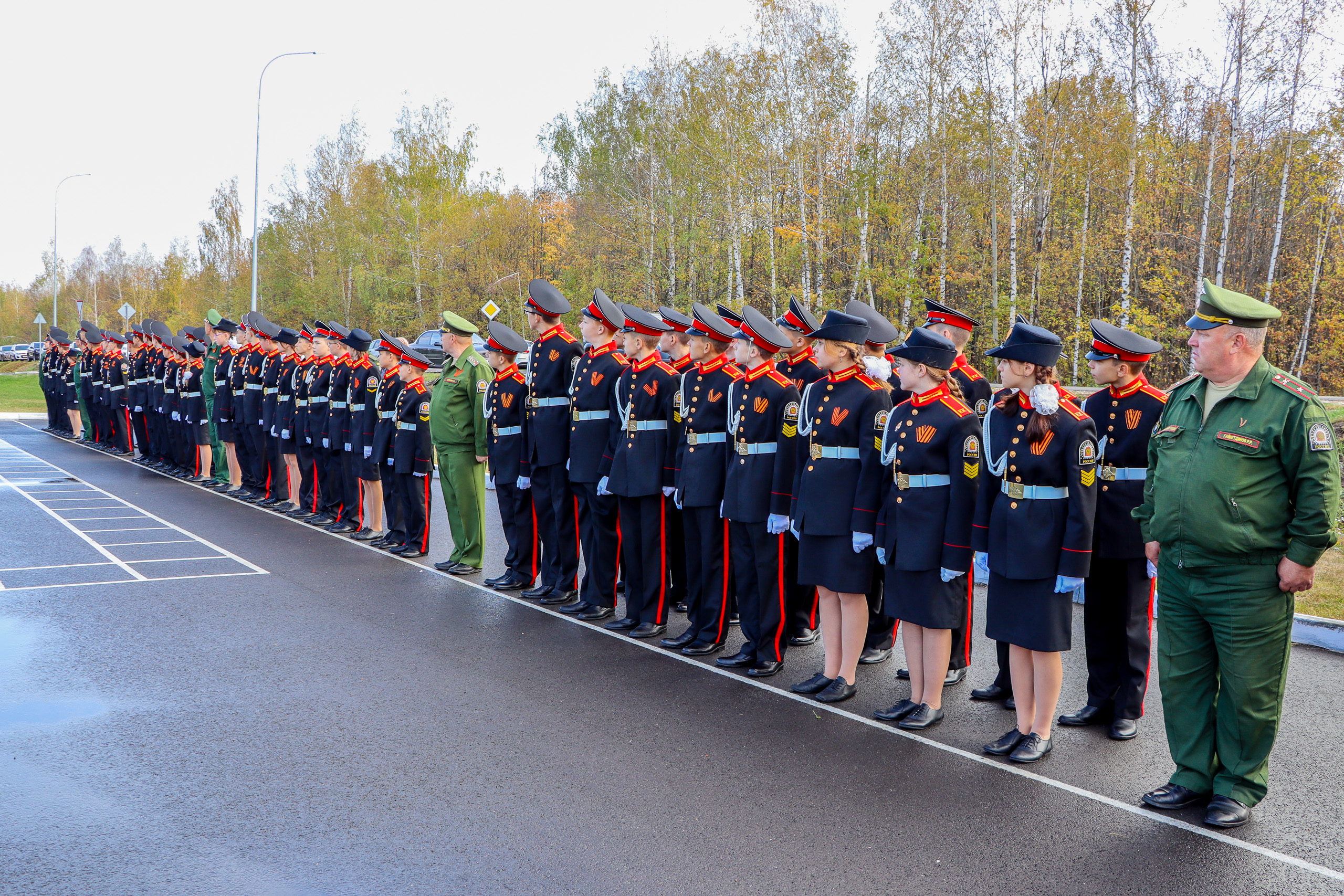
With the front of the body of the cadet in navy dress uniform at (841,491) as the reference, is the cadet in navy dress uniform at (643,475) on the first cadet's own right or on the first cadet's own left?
on the first cadet's own right

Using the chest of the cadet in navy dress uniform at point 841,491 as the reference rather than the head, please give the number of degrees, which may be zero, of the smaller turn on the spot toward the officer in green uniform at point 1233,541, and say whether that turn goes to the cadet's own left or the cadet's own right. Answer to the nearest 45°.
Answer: approximately 90° to the cadet's own left

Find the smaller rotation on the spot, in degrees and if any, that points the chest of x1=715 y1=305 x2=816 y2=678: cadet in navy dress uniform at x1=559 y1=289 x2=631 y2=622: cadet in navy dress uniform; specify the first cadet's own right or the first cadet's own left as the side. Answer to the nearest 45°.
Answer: approximately 90° to the first cadet's own right

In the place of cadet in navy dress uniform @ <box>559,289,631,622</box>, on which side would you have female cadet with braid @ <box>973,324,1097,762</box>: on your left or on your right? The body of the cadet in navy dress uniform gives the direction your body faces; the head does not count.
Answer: on your left

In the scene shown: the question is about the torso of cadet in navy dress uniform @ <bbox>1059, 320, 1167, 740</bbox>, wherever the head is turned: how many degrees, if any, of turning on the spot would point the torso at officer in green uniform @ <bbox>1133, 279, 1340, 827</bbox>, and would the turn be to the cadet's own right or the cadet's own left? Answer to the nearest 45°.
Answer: approximately 45° to the cadet's own left

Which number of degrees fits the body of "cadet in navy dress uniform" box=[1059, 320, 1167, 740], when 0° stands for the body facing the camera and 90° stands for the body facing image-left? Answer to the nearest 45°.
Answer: approximately 45°

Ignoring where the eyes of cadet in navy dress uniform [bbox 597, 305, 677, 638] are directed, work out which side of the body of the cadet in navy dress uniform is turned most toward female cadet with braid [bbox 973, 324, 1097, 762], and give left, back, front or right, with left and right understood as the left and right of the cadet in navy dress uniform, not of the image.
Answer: left

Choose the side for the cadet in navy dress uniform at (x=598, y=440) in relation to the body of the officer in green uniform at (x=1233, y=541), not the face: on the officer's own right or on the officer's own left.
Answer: on the officer's own right

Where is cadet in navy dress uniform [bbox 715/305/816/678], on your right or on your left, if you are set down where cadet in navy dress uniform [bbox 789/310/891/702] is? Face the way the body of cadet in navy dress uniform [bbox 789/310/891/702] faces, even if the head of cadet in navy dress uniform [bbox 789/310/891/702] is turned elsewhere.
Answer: on your right

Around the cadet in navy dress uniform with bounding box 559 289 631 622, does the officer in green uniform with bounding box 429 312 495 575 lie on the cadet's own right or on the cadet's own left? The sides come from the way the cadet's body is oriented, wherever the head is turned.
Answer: on the cadet's own right

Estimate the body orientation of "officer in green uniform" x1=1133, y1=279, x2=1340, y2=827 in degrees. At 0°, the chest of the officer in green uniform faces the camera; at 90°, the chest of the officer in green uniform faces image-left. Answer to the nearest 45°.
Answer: approximately 45°

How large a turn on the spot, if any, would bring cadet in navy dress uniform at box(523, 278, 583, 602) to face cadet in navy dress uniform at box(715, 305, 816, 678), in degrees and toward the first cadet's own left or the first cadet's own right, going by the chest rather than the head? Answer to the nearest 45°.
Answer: approximately 90° to the first cadet's own left

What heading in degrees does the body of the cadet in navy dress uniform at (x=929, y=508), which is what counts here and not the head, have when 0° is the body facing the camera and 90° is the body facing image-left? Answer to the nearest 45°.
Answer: approximately 45°

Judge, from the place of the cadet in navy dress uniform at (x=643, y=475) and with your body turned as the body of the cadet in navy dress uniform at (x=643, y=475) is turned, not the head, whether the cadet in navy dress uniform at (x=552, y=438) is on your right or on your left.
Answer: on your right

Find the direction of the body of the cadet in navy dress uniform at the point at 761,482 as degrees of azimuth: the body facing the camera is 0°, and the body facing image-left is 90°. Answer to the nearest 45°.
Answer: approximately 45°
